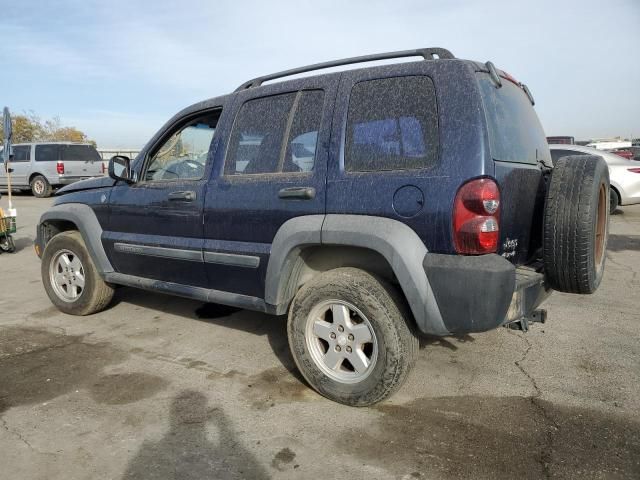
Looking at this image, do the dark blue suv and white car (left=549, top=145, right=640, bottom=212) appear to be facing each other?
no

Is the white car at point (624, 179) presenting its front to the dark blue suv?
no

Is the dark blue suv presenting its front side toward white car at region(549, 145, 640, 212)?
no

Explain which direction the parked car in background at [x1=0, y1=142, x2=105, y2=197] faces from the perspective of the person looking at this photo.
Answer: facing away from the viewer and to the left of the viewer

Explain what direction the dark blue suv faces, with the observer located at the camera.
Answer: facing away from the viewer and to the left of the viewer

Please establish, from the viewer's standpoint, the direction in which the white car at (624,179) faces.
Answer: facing away from the viewer and to the left of the viewer

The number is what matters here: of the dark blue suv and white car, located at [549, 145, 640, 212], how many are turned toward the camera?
0

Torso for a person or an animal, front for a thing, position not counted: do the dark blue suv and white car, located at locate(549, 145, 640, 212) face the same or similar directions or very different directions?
same or similar directions
